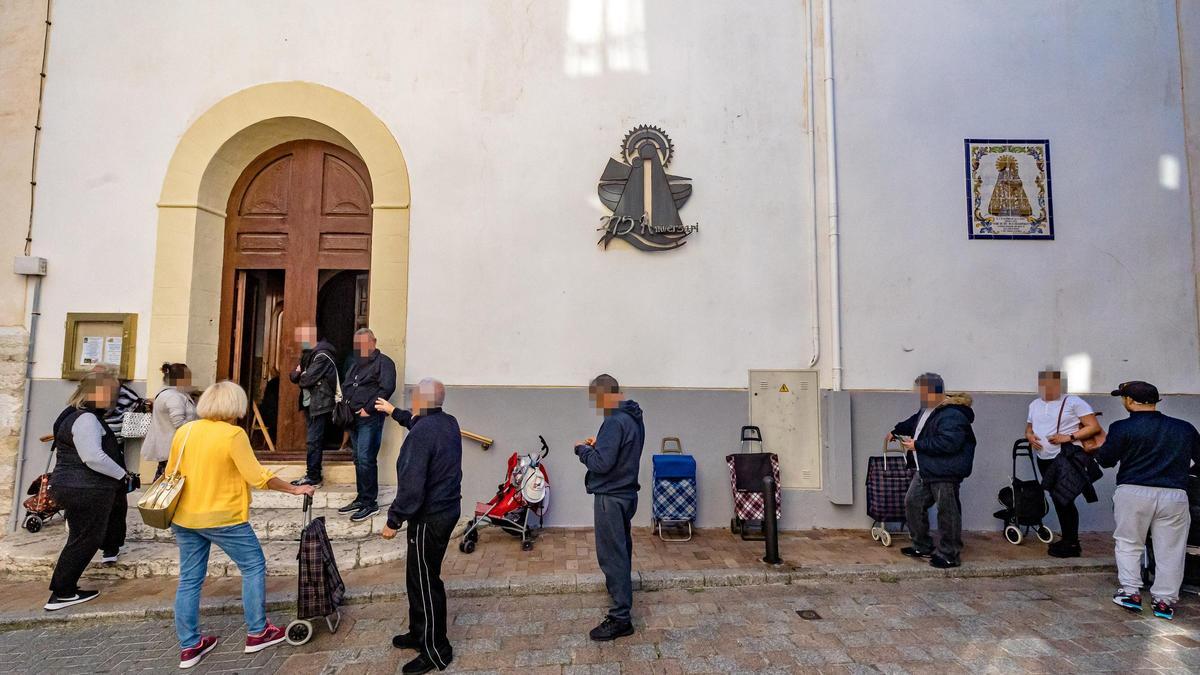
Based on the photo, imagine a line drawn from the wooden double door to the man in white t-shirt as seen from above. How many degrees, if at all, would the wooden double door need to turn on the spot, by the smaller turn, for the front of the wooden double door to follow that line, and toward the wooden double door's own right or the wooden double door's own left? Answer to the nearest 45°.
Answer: approximately 45° to the wooden double door's own left

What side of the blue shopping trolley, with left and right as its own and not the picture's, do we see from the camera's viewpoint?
front

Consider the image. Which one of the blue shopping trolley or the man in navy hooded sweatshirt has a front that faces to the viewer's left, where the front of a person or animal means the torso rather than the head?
the man in navy hooded sweatshirt

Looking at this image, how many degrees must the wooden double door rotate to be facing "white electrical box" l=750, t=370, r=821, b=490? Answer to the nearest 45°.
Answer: approximately 45° to its left

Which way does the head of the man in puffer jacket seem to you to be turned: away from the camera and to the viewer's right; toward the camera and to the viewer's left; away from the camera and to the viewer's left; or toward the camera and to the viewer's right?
toward the camera and to the viewer's left

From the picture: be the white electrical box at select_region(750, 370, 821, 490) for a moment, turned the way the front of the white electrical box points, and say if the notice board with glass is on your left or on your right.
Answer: on your right

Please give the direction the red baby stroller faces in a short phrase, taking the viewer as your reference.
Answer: facing to the left of the viewer

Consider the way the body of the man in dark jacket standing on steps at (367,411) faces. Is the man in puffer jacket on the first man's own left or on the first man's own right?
on the first man's own left

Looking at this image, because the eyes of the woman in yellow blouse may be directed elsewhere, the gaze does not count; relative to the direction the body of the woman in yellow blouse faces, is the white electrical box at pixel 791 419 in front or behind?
in front

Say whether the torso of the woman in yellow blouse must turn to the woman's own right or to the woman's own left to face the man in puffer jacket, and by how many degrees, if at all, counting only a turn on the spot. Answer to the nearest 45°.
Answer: approximately 45° to the woman's own right

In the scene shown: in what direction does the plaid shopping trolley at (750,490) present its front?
toward the camera

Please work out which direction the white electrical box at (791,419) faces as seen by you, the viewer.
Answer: facing the viewer

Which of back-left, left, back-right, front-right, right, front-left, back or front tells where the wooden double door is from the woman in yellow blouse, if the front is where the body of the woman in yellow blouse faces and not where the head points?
front-left

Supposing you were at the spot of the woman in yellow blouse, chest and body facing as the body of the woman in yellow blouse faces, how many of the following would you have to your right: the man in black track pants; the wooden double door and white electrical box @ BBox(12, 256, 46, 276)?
1

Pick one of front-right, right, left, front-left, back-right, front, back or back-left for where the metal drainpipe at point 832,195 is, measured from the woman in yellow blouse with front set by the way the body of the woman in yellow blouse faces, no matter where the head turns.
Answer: front-right
